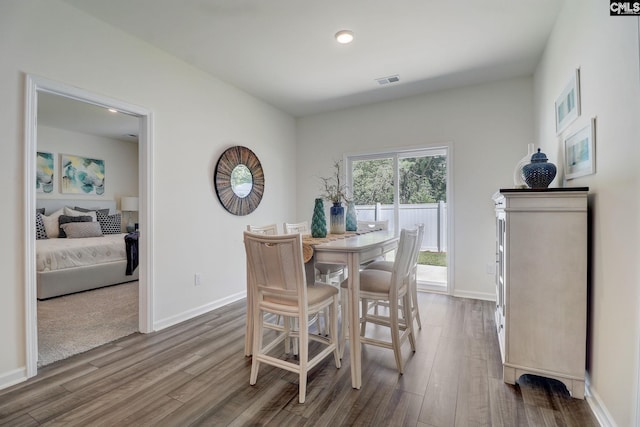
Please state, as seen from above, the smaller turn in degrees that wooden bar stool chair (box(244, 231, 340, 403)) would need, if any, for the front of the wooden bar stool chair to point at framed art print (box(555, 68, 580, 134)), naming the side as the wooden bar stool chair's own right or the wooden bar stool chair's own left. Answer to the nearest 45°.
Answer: approximately 45° to the wooden bar stool chair's own right

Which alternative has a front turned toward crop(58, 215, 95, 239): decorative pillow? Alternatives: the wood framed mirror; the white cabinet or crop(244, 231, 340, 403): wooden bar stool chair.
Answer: the white cabinet

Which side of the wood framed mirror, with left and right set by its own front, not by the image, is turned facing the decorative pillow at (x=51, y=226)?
back

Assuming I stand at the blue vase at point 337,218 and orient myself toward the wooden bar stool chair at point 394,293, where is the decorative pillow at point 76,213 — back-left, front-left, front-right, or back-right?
back-right

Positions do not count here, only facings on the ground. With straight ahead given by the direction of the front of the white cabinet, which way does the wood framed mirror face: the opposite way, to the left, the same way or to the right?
the opposite way

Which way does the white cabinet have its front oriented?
to the viewer's left

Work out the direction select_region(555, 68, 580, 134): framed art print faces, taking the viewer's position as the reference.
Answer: facing to the left of the viewer

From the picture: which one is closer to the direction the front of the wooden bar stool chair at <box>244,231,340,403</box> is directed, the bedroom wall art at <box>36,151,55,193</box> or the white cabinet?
the white cabinet

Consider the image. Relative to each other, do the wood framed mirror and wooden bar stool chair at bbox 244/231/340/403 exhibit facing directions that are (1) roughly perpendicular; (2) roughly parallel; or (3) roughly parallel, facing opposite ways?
roughly perpendicular

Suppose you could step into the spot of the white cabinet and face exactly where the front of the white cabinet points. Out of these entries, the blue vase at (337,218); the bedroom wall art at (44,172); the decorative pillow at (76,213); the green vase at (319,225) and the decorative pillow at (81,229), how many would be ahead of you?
5

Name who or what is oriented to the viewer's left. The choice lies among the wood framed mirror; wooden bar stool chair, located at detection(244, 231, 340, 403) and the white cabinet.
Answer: the white cabinet

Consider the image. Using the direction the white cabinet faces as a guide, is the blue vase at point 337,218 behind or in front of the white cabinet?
in front

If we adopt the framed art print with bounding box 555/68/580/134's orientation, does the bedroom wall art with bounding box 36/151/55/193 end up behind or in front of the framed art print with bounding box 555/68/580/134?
in front

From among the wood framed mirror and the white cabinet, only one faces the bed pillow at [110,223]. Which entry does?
the white cabinet

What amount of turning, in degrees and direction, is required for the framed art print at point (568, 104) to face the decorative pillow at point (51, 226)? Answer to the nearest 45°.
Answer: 0° — it already faces it

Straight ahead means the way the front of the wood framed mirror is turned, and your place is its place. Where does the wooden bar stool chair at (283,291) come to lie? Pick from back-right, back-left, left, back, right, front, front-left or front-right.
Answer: front-right

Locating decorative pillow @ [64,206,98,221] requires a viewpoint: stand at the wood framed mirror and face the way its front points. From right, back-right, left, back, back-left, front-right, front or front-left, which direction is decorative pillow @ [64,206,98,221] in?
back
